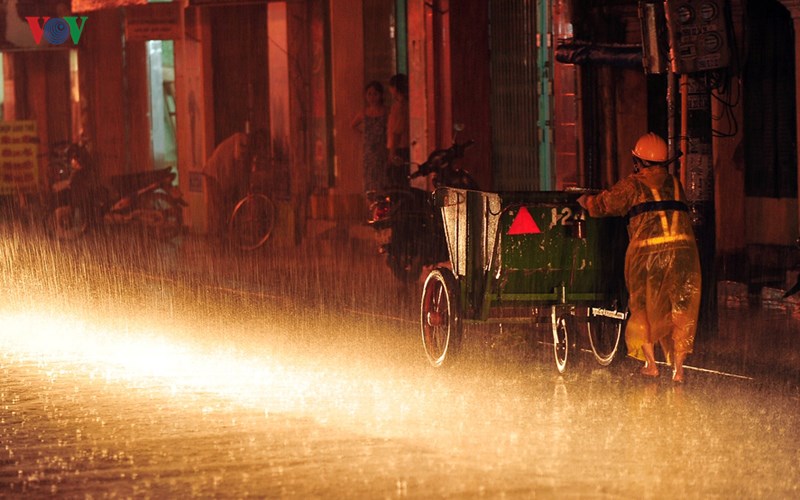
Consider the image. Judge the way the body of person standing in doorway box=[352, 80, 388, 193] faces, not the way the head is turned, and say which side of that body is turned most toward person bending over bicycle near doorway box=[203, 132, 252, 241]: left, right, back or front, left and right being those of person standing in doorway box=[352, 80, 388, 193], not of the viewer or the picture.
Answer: right

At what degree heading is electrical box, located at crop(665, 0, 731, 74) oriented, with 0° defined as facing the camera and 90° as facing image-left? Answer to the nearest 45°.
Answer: approximately 0°

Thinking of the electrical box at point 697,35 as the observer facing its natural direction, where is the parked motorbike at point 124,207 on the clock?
The parked motorbike is roughly at 5 o'clock from the electrical box.

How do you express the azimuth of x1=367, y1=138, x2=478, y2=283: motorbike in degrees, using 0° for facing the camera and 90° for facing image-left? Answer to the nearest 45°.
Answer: approximately 225°

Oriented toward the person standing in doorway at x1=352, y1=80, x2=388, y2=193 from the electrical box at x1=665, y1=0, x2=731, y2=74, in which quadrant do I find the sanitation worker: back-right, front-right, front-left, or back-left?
back-left

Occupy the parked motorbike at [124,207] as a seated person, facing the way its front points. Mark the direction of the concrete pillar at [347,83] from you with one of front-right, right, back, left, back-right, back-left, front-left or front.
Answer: back

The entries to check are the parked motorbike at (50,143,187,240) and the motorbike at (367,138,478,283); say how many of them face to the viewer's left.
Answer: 1

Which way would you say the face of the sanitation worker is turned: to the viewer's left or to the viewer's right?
to the viewer's left

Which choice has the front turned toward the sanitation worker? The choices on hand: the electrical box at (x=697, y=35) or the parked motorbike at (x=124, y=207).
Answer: the electrical box
